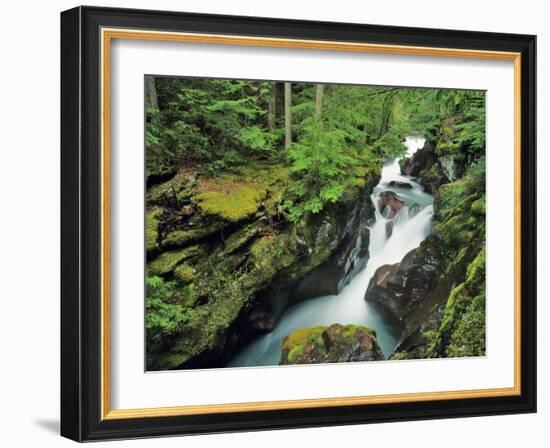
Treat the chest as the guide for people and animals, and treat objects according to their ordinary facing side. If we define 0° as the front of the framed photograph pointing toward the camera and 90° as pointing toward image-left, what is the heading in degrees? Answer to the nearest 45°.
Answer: approximately 315°
